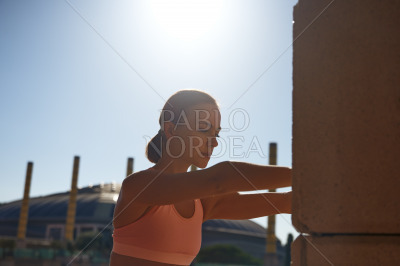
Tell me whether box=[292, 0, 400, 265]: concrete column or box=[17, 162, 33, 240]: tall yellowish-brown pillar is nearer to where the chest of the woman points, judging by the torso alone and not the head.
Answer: the concrete column

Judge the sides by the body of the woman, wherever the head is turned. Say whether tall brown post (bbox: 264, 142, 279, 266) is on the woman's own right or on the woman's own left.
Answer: on the woman's own left

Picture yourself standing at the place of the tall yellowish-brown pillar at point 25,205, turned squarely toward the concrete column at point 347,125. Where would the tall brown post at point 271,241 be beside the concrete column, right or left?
left

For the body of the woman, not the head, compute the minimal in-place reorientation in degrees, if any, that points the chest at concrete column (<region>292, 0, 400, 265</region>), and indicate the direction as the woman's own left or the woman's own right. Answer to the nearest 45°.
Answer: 0° — they already face it

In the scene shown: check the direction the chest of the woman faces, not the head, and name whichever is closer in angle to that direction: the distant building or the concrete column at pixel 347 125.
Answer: the concrete column

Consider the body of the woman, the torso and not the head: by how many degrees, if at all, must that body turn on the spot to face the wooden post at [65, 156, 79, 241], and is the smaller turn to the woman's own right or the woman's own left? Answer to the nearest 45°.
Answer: approximately 135° to the woman's own left

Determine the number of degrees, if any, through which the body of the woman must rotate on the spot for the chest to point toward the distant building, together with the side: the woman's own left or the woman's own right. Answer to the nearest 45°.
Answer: approximately 135° to the woman's own left

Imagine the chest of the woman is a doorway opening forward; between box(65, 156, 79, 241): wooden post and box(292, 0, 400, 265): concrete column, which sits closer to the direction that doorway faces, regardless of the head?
the concrete column

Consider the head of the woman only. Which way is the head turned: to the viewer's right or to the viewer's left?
to the viewer's right
